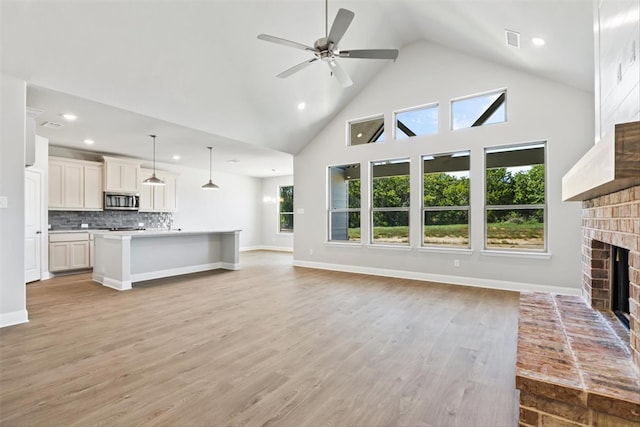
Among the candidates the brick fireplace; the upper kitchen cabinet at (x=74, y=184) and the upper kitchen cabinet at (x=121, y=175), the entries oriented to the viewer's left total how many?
1

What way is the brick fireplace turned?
to the viewer's left

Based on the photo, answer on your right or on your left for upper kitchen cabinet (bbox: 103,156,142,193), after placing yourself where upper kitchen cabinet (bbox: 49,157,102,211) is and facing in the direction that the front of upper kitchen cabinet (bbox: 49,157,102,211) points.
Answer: on your left

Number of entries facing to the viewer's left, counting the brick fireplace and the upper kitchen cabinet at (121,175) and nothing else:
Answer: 1

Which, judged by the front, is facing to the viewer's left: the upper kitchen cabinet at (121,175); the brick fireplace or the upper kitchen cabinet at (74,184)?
the brick fireplace

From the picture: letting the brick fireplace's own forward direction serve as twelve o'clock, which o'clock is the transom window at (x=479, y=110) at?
The transom window is roughly at 2 o'clock from the brick fireplace.

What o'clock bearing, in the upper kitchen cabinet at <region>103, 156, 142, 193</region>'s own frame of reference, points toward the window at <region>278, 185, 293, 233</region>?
The window is roughly at 10 o'clock from the upper kitchen cabinet.

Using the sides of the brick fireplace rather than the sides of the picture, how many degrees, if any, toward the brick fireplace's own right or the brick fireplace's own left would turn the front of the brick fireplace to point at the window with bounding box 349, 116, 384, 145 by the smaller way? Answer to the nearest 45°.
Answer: approximately 45° to the brick fireplace's own right

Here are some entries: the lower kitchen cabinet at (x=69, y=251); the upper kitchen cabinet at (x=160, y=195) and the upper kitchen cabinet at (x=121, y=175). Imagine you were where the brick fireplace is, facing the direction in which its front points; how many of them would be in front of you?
3

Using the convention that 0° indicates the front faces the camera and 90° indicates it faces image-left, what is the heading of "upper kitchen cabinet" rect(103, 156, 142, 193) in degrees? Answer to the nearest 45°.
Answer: approximately 315°

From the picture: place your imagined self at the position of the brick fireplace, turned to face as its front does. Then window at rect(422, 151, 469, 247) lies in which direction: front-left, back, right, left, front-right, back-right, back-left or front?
front-right

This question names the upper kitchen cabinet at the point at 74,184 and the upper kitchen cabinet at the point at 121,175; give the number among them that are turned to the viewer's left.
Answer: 0

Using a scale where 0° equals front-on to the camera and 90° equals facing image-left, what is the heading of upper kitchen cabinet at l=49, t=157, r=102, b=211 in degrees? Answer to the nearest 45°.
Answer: approximately 315°

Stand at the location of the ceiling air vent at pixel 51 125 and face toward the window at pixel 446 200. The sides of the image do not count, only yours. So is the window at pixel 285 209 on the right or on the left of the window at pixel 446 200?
left
